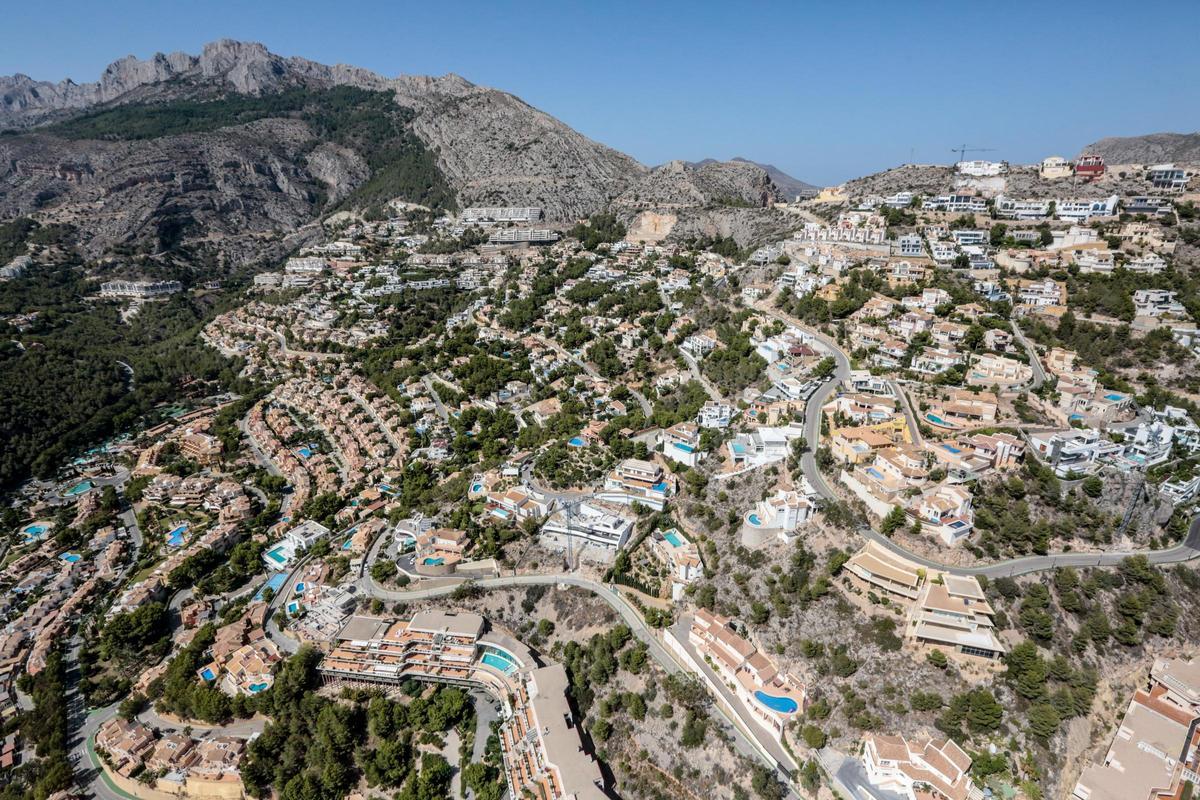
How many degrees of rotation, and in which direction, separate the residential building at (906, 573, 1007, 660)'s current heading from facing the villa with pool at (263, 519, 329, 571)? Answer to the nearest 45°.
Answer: approximately 90° to its right

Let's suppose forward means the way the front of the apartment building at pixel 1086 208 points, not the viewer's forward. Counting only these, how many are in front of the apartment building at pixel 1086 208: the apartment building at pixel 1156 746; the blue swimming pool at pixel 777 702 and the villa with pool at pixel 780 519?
3

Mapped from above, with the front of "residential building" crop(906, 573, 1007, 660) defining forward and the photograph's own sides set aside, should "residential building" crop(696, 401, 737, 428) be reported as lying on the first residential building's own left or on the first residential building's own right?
on the first residential building's own right

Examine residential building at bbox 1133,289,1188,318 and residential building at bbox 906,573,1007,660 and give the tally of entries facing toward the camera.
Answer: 2

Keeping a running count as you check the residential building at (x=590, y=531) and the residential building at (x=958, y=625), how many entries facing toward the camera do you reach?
2

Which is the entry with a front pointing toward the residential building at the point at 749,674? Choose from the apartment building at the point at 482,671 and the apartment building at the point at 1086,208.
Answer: the apartment building at the point at 1086,208

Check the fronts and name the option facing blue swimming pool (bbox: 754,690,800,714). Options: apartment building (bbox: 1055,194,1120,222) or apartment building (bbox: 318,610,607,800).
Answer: apartment building (bbox: 1055,194,1120,222)

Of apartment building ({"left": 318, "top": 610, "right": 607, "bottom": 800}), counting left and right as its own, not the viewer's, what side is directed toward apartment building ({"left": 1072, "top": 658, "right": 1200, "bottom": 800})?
left

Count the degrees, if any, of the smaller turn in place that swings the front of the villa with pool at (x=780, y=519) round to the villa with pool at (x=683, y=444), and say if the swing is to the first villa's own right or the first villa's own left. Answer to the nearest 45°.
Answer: approximately 90° to the first villa's own right

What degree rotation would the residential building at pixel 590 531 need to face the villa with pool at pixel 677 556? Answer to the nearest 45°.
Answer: approximately 45° to its left

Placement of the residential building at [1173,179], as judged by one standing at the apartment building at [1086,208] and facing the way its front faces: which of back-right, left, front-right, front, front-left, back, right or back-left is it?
back-left
